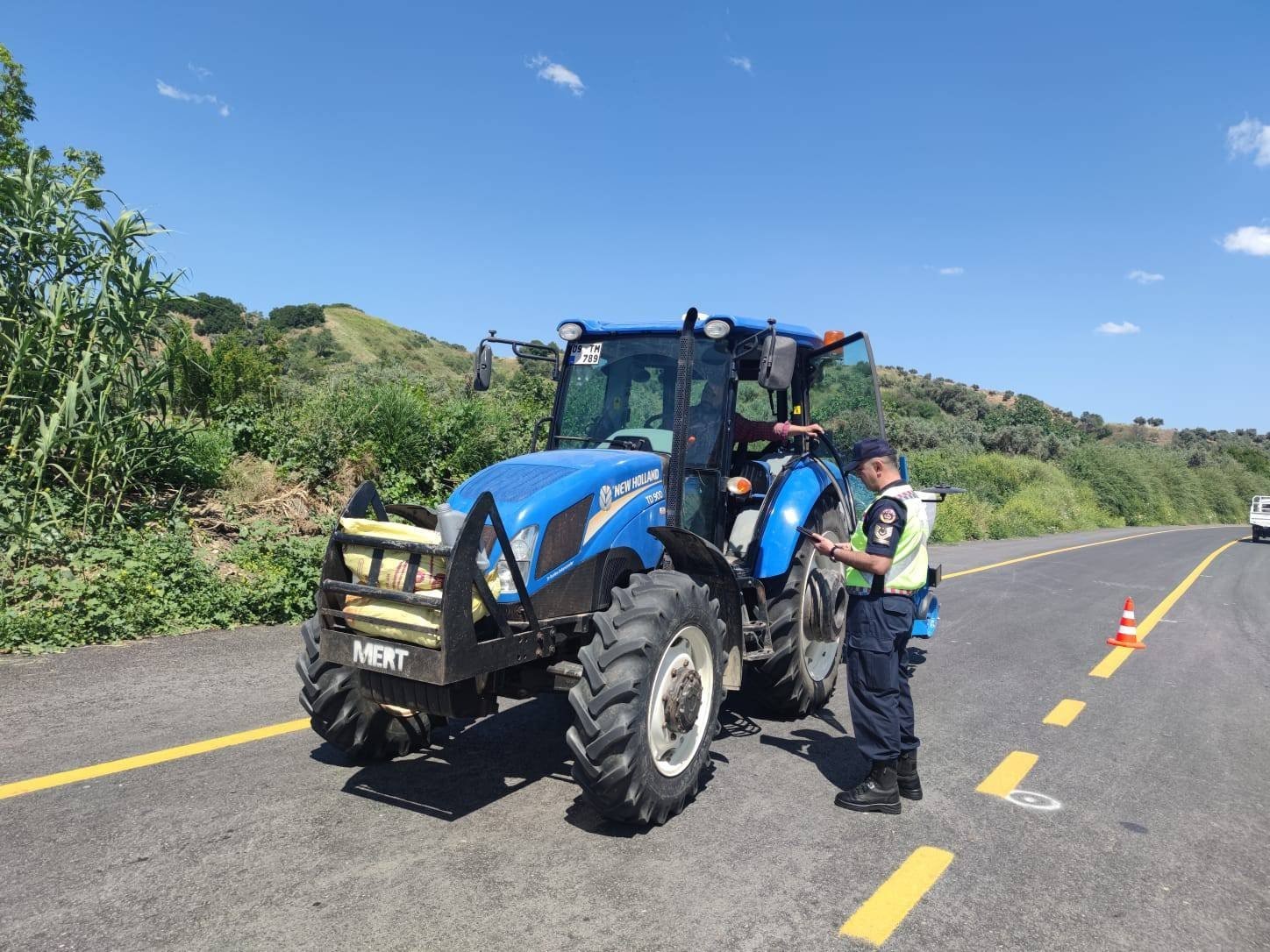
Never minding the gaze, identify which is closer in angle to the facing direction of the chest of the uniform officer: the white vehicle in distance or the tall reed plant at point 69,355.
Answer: the tall reed plant

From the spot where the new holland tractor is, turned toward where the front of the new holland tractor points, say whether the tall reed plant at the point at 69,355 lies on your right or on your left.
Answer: on your right

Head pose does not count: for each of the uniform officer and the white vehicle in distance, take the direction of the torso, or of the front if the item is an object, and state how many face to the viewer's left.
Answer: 1

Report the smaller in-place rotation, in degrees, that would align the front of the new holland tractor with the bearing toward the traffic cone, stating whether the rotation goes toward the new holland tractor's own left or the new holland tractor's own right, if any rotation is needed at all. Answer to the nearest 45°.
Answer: approximately 180°

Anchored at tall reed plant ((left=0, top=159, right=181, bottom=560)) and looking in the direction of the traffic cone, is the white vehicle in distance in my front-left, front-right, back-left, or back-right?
front-left

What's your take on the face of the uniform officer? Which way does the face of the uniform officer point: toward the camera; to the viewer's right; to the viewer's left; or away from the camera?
to the viewer's left

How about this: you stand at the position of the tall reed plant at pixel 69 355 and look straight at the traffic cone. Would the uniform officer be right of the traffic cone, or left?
right

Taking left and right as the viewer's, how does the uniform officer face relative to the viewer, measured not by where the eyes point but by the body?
facing to the left of the viewer

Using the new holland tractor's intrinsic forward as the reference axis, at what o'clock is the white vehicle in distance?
The white vehicle in distance is roughly at 6 o'clock from the new holland tractor.

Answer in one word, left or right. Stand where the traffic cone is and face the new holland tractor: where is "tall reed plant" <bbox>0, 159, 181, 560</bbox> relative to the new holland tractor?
right
